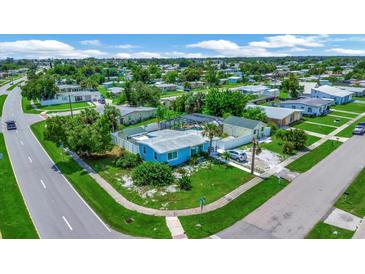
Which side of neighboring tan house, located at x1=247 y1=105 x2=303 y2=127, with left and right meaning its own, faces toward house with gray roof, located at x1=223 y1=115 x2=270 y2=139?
right

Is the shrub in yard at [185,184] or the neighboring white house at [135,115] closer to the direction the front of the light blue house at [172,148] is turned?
the shrub in yard

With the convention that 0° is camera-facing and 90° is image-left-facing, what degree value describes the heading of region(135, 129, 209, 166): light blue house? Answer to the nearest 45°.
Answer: approximately 315°

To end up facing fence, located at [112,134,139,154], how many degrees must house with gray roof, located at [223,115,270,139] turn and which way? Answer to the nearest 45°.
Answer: approximately 90° to its right

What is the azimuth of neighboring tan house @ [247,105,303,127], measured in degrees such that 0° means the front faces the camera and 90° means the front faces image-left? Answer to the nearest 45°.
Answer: approximately 315°

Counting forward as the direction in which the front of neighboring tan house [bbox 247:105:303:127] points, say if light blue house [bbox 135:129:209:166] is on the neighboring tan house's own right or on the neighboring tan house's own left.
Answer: on the neighboring tan house's own right

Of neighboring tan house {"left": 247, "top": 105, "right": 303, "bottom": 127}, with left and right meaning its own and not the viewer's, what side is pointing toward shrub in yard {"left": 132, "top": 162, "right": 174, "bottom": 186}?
right

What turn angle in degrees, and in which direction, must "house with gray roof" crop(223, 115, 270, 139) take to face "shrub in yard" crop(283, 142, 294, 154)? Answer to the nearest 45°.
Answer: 0° — it already faces it
